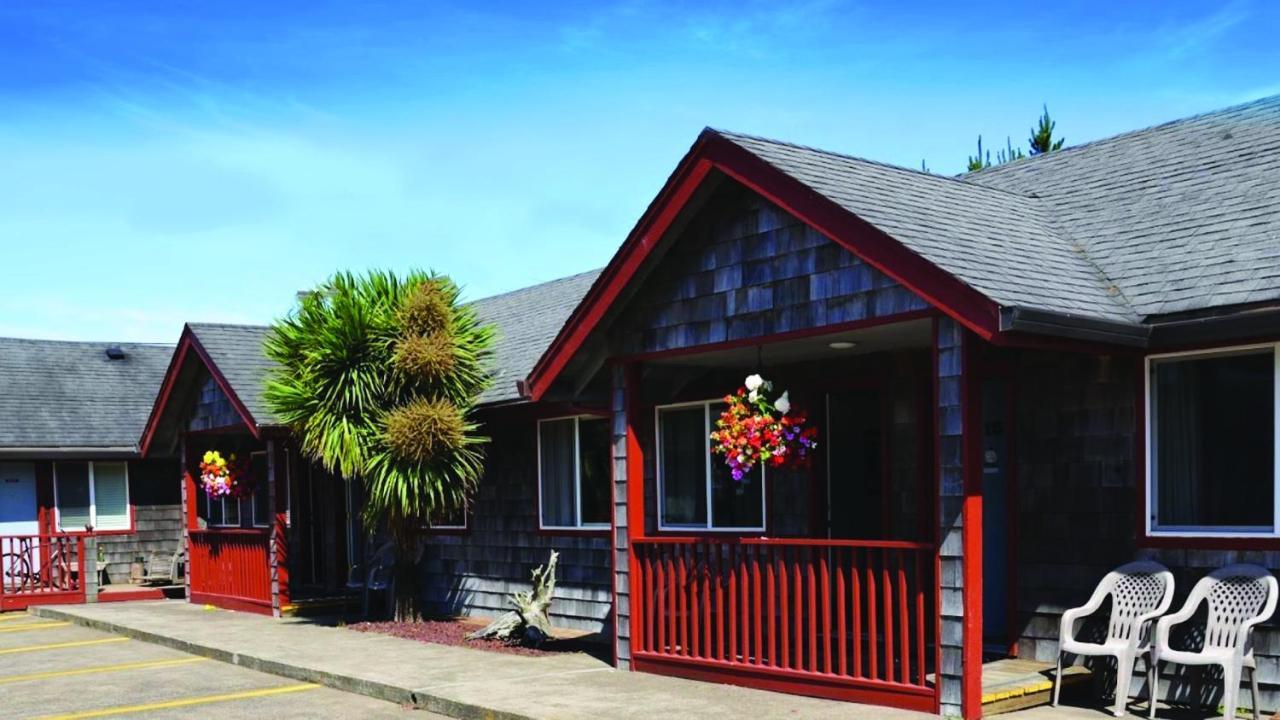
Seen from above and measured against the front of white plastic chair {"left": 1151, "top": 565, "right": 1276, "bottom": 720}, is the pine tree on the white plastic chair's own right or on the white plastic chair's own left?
on the white plastic chair's own right

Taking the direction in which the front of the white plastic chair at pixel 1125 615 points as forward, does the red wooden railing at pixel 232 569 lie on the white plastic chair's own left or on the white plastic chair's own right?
on the white plastic chair's own right

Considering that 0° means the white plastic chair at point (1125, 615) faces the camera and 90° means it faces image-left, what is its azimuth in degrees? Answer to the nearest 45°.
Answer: approximately 45°

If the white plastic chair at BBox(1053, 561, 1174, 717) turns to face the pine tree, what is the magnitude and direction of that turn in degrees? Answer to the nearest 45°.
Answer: approximately 135° to its right
